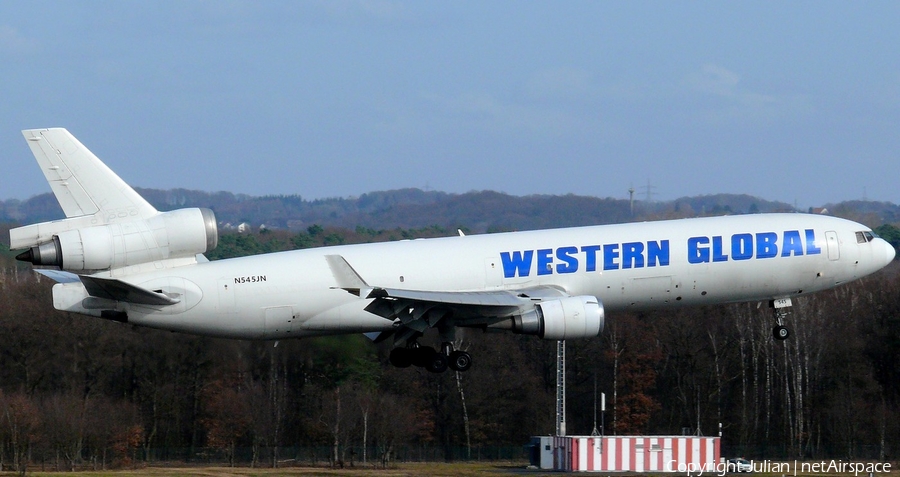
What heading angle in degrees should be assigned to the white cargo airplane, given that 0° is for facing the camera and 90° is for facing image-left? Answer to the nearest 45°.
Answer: approximately 270°
